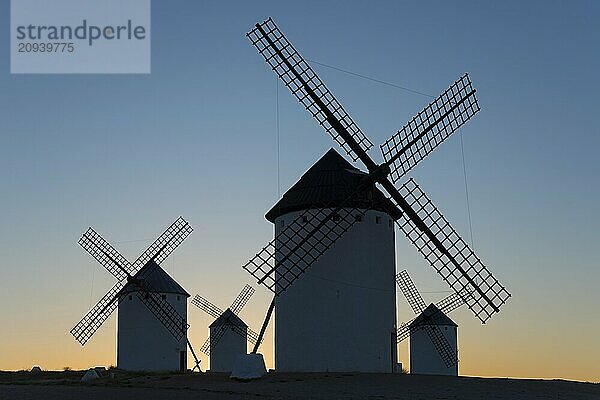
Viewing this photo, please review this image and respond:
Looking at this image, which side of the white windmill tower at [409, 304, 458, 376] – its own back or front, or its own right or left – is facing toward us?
front
